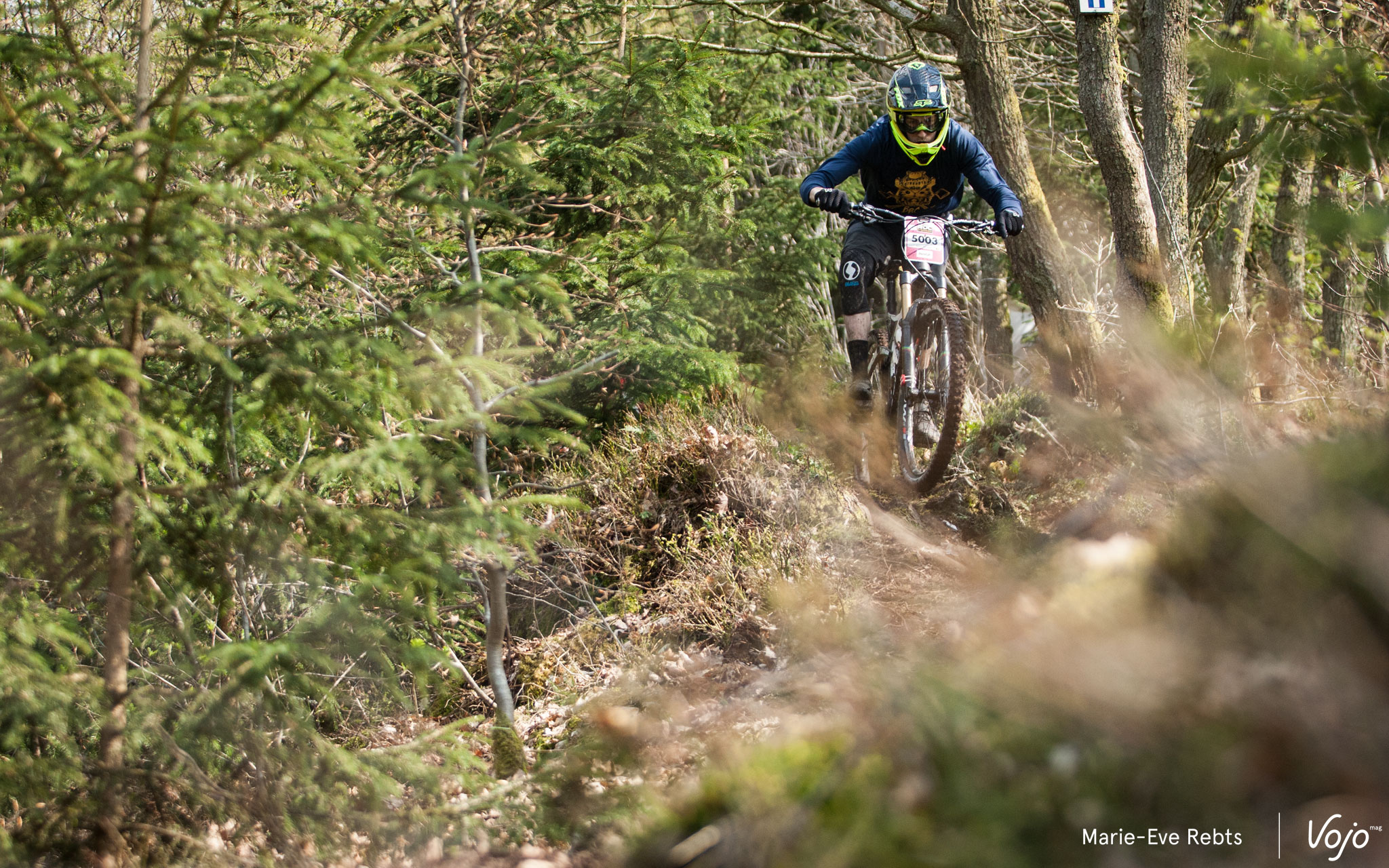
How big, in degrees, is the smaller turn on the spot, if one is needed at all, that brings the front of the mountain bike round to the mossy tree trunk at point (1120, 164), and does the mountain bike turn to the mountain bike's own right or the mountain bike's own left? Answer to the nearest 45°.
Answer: approximately 135° to the mountain bike's own left

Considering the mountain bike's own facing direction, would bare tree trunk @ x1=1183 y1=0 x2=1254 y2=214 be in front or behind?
behind

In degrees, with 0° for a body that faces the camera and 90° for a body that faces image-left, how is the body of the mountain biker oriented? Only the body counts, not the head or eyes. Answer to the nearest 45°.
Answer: approximately 0°

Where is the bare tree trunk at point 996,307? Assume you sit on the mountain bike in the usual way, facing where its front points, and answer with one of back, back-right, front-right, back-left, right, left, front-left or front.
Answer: back

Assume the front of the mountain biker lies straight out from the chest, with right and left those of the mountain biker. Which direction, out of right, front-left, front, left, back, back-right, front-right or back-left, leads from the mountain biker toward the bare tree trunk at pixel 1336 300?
back-left

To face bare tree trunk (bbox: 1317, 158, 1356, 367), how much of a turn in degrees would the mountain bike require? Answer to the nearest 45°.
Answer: approximately 135° to its left

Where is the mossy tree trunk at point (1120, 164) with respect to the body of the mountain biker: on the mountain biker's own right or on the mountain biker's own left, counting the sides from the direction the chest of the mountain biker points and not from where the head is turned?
on the mountain biker's own left
